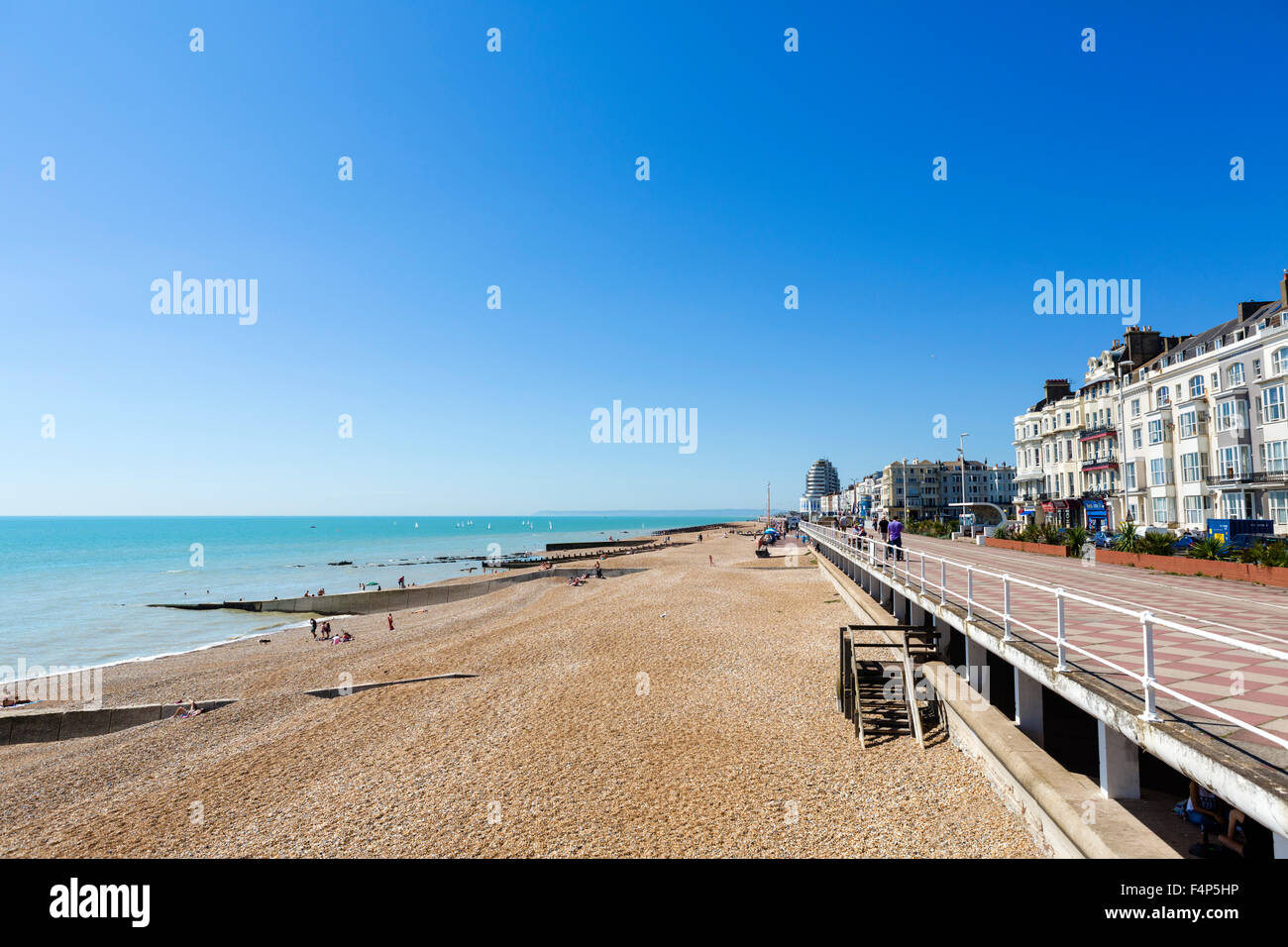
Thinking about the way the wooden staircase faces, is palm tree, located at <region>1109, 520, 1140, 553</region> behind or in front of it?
behind

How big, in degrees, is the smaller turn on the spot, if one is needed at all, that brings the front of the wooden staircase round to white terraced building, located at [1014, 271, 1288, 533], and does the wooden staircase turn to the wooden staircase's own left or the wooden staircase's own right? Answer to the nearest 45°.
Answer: approximately 135° to the wooden staircase's own left

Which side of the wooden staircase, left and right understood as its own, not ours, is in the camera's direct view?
front

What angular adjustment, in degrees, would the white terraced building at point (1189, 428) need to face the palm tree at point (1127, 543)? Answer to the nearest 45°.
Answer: approximately 45° to its left

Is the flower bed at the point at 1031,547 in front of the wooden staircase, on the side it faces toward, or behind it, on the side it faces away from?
behind

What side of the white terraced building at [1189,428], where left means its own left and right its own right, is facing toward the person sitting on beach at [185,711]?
front

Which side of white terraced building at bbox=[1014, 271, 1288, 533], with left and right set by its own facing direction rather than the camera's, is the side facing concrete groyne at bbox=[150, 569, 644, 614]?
front

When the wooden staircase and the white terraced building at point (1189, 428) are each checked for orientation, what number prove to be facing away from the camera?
0

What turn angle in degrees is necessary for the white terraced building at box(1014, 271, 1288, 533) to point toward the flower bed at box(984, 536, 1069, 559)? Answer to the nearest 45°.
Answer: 0° — it already faces it

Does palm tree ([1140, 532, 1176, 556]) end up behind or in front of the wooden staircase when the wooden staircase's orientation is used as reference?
behind

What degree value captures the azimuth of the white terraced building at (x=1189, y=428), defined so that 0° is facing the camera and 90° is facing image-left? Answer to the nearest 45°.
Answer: approximately 45°
